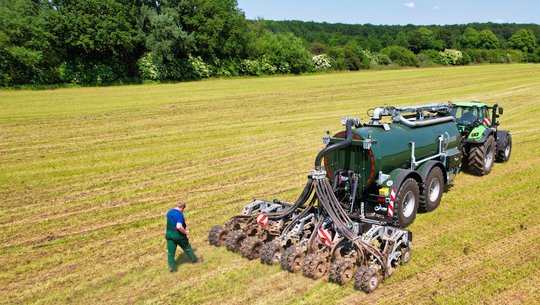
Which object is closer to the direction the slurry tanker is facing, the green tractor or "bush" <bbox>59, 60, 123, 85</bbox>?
the green tractor

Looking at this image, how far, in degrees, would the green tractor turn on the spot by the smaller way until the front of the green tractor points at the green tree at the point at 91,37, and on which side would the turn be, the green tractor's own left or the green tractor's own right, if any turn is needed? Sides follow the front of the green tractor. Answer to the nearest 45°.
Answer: approximately 90° to the green tractor's own left

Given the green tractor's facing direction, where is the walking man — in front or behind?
behind

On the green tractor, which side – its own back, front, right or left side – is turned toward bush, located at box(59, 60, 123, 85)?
left

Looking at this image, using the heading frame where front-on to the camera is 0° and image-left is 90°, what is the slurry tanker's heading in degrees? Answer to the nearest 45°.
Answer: approximately 225°

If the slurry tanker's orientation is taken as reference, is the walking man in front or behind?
behind

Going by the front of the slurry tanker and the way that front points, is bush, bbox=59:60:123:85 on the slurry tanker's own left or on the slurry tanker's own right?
on the slurry tanker's own left

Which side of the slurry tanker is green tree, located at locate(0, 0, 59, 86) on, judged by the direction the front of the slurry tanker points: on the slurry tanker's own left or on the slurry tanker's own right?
on the slurry tanker's own left

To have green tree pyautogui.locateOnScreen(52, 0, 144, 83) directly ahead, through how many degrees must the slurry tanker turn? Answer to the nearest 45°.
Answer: approximately 90° to its left

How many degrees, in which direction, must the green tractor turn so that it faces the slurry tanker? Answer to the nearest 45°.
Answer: approximately 135° to its right

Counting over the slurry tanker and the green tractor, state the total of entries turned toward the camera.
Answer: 0

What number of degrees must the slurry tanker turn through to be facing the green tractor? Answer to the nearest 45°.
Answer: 0° — it already faces it

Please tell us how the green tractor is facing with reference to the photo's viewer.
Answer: facing away from the viewer and to the right of the viewer

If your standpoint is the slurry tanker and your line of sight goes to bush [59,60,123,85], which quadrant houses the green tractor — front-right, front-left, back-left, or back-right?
front-right

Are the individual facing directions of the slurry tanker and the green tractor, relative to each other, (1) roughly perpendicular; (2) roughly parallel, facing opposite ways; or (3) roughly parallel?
roughly parallel
